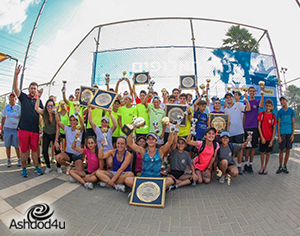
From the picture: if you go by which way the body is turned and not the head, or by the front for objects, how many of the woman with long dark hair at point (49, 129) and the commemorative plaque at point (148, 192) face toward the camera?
2

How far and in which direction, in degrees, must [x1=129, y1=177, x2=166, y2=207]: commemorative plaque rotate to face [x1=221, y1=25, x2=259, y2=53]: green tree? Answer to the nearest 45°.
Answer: approximately 135° to its left

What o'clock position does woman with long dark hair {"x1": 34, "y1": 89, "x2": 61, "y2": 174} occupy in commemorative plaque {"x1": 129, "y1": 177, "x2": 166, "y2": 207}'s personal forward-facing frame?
The woman with long dark hair is roughly at 4 o'clock from the commemorative plaque.

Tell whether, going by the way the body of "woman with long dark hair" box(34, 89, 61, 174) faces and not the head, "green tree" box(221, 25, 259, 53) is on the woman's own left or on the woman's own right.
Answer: on the woman's own left

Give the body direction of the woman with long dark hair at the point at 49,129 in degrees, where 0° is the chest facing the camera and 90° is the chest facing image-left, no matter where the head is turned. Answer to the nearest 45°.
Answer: approximately 0°

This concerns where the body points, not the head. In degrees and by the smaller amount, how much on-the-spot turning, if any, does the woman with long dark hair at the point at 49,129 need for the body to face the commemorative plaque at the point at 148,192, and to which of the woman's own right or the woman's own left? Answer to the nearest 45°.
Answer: approximately 45° to the woman's own left

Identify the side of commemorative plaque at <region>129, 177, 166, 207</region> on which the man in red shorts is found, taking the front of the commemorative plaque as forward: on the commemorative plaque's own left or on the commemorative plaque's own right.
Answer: on the commemorative plaque's own right
